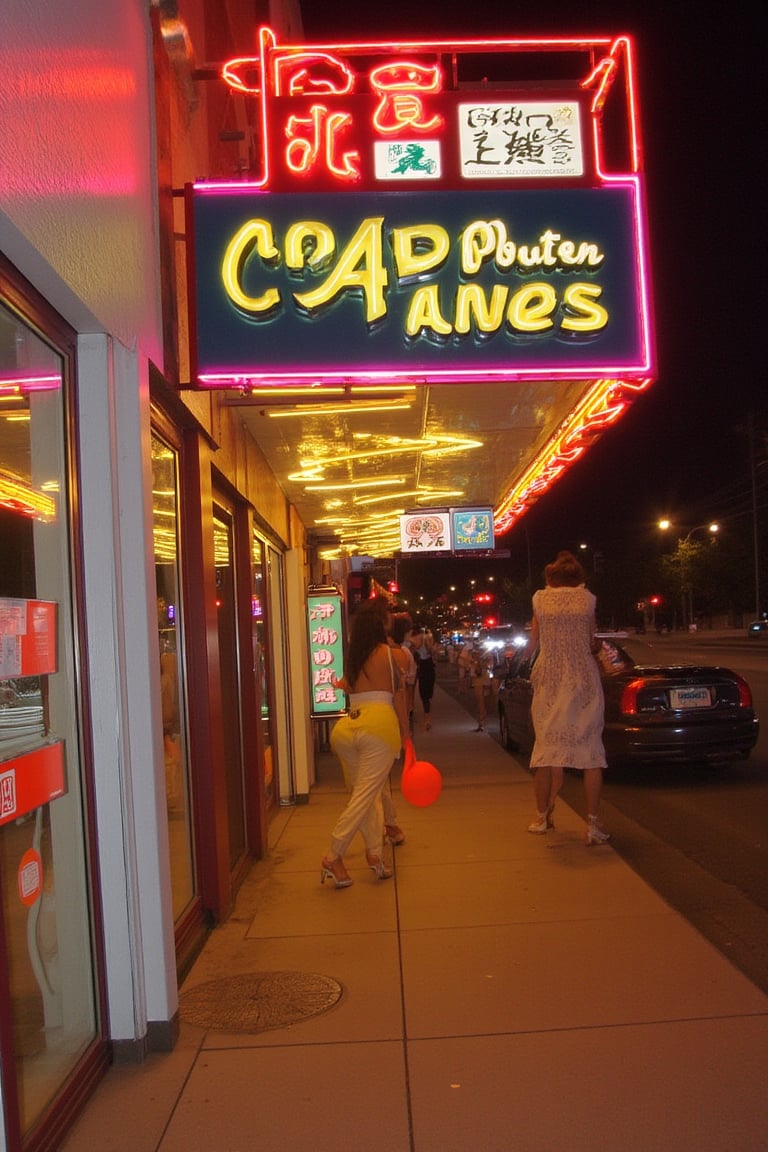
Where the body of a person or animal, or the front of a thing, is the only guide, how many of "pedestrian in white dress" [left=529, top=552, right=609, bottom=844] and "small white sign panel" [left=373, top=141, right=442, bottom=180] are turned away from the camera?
1

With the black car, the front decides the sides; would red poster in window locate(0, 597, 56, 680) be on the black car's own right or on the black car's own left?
on the black car's own left

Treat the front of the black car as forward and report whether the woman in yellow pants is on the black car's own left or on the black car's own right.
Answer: on the black car's own left

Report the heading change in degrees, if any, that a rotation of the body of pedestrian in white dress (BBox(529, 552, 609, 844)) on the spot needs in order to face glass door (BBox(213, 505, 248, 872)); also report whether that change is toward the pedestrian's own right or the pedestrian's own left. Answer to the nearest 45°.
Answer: approximately 90° to the pedestrian's own left

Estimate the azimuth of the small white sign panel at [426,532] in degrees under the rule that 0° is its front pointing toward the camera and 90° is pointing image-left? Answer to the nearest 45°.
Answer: approximately 0°

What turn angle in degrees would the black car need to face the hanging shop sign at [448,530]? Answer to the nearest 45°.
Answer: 0° — it already faces it

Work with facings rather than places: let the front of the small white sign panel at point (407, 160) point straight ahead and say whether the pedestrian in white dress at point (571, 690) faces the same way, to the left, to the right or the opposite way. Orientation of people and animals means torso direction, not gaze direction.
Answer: the opposite way

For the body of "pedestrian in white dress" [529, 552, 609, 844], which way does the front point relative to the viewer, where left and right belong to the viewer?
facing away from the viewer
